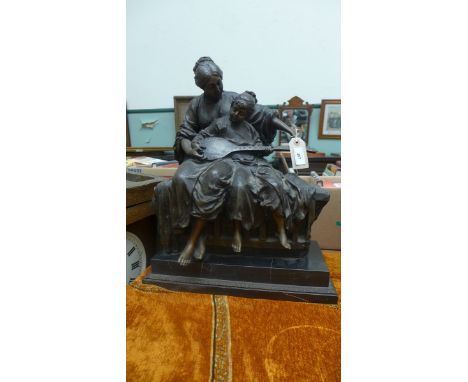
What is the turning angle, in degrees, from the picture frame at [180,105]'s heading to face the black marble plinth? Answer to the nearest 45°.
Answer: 0° — it already faces it

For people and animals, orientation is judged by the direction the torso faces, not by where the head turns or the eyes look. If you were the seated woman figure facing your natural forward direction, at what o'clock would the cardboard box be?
The cardboard box is roughly at 8 o'clock from the seated woman figure.

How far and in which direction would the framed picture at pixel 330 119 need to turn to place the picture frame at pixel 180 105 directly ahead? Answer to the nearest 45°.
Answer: approximately 90° to its right

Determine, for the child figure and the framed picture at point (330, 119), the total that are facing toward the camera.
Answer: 2

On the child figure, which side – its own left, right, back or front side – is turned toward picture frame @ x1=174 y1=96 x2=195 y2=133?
back

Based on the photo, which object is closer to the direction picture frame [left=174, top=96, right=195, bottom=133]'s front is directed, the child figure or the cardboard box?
the child figure

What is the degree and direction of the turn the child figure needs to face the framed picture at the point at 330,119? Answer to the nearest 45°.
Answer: approximately 135° to its left

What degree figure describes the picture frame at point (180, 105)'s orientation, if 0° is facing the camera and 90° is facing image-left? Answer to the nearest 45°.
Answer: approximately 0°

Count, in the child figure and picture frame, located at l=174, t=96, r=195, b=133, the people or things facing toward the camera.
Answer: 2

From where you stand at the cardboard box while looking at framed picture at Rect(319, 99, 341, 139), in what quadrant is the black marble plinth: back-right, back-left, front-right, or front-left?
back-left

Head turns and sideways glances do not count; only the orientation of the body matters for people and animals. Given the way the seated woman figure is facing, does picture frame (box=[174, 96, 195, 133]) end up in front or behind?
behind

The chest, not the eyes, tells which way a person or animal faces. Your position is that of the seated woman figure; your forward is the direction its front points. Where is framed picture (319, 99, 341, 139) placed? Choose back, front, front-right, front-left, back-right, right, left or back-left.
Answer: back-left

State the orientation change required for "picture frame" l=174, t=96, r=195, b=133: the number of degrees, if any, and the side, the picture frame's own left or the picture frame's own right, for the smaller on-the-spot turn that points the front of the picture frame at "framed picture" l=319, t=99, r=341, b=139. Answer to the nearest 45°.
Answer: approximately 90° to the picture frame's own left

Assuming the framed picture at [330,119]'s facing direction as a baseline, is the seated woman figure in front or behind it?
in front
